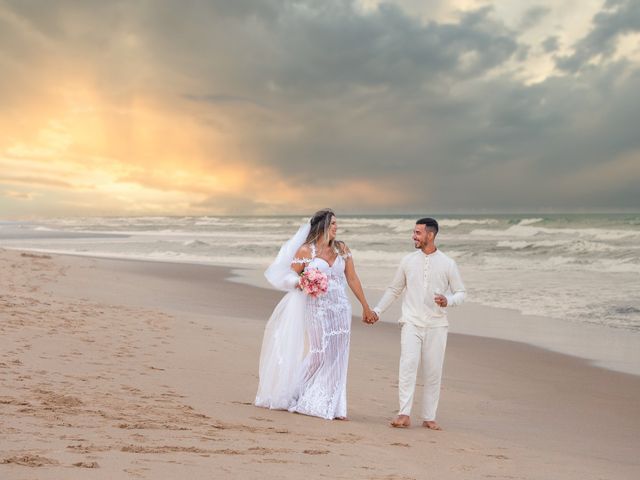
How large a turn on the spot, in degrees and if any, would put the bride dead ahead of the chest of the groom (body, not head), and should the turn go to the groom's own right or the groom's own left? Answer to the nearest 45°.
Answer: approximately 90° to the groom's own right

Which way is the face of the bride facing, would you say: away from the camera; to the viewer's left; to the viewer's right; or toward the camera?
to the viewer's right

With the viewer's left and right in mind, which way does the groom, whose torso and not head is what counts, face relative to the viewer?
facing the viewer
